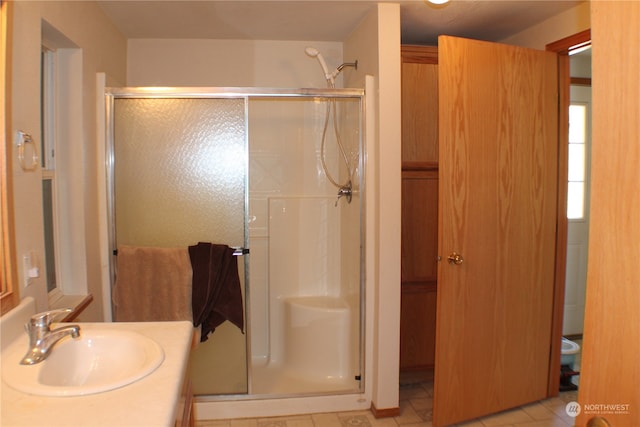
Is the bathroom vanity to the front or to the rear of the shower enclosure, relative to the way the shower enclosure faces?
to the front

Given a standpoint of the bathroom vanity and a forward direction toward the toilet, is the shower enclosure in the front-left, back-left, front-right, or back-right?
front-left

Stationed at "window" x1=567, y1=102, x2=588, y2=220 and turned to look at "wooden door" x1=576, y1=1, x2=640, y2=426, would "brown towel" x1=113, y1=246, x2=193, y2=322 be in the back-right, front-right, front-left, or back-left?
front-right

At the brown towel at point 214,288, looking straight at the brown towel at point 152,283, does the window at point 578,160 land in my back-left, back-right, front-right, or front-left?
back-right

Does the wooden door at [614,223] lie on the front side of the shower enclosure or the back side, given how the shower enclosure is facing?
on the front side

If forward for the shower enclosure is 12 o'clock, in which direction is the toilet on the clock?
The toilet is roughly at 9 o'clock from the shower enclosure.

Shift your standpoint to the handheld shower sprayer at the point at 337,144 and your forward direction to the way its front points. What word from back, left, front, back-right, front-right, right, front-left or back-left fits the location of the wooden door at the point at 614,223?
left

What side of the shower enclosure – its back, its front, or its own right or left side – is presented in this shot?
front

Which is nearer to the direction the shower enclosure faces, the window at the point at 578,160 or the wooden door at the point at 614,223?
the wooden door

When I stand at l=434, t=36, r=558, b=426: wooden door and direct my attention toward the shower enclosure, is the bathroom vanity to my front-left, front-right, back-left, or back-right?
front-left

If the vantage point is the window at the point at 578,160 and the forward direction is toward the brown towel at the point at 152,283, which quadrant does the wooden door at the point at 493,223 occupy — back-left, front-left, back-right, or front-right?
front-left
